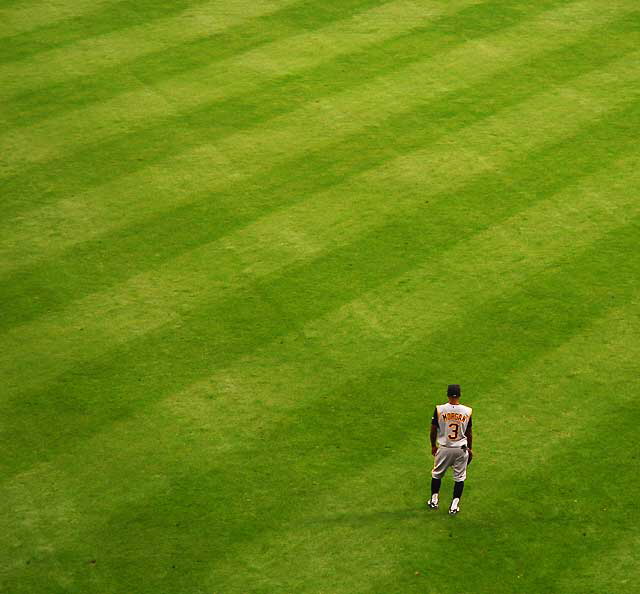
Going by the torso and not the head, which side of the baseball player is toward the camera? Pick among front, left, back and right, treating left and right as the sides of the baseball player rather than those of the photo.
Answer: back
